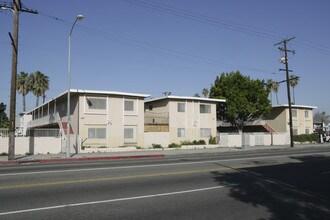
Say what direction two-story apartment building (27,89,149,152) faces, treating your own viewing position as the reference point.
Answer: facing the viewer

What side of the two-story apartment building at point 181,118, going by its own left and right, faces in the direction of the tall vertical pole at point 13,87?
right

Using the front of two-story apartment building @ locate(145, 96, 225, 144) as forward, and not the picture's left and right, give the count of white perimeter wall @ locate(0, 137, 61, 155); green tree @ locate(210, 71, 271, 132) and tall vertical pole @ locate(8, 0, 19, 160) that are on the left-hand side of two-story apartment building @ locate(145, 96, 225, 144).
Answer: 1

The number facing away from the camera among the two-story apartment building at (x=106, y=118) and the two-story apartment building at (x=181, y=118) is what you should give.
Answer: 0

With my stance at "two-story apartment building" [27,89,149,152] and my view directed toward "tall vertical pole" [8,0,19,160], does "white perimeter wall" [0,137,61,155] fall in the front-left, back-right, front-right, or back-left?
front-right

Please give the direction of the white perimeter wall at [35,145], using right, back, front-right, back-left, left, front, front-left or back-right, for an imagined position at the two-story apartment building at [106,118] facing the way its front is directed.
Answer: front-right

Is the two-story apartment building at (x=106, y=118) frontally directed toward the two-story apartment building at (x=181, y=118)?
no

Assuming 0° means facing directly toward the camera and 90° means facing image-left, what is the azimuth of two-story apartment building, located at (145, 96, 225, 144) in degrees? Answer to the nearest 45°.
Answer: approximately 315°

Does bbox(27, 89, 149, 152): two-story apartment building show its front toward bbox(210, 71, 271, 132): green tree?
no

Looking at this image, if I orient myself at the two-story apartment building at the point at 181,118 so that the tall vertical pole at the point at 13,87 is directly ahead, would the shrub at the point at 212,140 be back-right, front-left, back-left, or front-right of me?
back-left

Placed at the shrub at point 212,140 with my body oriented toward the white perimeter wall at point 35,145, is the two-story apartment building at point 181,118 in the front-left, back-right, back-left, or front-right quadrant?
front-right

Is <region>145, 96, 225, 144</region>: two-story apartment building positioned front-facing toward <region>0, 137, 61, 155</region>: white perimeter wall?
no

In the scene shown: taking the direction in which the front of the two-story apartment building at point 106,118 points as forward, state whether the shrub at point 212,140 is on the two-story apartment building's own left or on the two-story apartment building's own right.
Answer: on the two-story apartment building's own left

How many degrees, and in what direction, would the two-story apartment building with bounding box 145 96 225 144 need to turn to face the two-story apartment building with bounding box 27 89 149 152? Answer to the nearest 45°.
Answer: approximately 90° to its right

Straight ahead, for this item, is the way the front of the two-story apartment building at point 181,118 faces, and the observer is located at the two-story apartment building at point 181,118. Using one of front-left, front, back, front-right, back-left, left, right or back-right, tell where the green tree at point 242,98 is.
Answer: left
